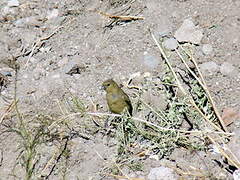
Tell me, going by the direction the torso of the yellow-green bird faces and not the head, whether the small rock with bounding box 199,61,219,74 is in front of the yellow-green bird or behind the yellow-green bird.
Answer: behind

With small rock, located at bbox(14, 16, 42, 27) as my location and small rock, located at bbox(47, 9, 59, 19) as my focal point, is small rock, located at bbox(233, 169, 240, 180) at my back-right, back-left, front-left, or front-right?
front-right

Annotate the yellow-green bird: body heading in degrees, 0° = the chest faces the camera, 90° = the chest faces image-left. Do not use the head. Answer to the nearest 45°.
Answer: approximately 45°

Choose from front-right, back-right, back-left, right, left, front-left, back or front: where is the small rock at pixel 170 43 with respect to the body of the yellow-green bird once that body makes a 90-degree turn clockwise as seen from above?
right

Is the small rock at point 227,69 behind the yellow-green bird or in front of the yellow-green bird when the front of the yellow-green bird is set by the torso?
behind

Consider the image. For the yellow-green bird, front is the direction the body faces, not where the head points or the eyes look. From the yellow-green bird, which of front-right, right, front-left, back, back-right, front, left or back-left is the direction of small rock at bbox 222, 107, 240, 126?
back-left
